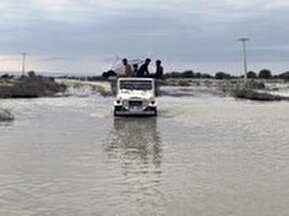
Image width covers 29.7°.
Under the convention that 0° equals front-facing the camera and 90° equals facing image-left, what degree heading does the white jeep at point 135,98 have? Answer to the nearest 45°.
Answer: approximately 0°
